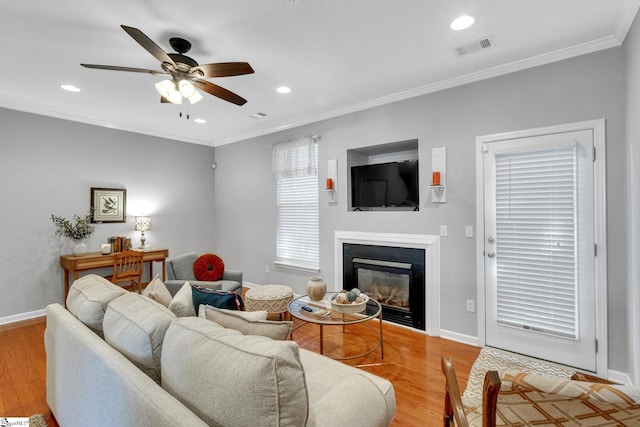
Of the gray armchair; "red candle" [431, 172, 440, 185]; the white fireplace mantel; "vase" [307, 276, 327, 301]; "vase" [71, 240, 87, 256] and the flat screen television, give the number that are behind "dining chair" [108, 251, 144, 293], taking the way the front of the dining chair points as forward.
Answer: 5

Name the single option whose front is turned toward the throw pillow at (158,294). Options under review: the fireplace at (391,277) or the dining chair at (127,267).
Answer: the fireplace

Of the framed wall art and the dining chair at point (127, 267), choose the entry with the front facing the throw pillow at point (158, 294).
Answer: the framed wall art

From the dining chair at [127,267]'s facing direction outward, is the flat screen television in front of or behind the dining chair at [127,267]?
behind

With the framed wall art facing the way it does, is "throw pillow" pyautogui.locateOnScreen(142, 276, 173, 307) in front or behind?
in front

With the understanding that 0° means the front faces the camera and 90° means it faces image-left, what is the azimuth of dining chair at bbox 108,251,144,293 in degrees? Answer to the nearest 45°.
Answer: approximately 135°

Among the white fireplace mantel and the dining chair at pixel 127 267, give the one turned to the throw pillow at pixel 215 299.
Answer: the white fireplace mantel

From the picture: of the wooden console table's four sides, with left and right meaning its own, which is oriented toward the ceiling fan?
front

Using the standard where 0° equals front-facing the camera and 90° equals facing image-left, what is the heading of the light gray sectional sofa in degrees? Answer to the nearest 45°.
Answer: approximately 225°

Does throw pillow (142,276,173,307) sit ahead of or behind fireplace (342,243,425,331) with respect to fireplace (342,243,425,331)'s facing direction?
ahead

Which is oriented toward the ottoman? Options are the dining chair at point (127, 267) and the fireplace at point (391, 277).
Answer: the fireplace
